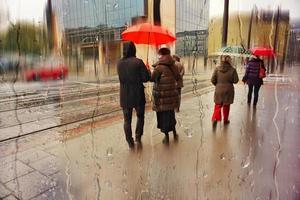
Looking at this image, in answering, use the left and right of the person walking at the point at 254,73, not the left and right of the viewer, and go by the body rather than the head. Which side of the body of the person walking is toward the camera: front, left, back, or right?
back

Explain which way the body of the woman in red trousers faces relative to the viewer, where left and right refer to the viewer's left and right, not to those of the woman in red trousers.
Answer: facing away from the viewer

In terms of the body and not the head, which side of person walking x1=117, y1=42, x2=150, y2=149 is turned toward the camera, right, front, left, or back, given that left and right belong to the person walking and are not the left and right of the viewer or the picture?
back

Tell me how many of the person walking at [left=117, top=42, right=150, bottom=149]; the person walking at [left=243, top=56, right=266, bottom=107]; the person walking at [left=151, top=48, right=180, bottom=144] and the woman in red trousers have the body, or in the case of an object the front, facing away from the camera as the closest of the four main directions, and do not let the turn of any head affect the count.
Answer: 4

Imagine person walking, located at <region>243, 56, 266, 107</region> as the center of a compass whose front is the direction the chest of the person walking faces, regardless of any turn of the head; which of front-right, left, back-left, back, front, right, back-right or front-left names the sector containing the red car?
left

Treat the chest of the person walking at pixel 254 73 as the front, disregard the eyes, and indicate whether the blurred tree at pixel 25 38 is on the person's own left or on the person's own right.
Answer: on the person's own left

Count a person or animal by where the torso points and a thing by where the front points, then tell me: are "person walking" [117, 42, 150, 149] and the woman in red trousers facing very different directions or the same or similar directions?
same or similar directions

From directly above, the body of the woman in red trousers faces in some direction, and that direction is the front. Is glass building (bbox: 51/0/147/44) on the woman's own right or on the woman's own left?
on the woman's own left

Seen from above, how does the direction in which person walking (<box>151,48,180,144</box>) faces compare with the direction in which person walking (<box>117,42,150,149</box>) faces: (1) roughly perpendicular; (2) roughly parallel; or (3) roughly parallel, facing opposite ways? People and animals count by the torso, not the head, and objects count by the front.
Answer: roughly parallel

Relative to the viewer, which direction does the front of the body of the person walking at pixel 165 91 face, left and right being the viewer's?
facing away from the viewer

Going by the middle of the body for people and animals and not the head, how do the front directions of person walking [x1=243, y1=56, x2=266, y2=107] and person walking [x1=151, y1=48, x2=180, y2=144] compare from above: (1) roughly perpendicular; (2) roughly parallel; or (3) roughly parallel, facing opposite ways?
roughly parallel

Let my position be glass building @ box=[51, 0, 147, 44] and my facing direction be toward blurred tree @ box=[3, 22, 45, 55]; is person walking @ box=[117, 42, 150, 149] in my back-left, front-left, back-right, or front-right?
back-left
